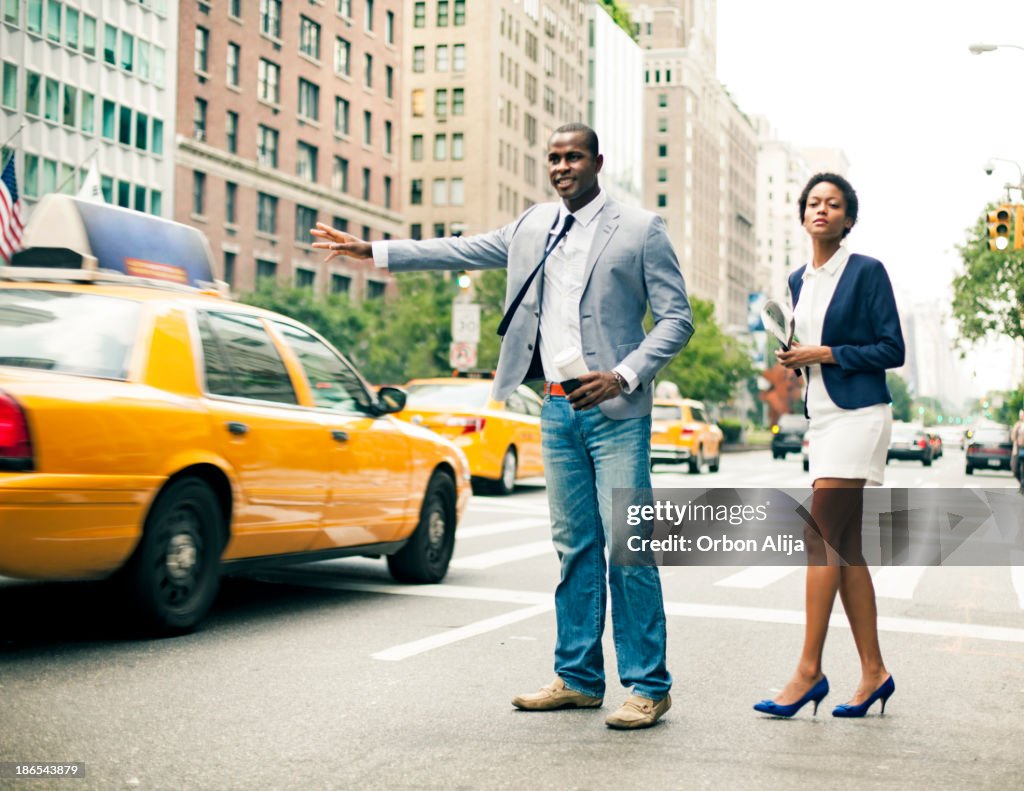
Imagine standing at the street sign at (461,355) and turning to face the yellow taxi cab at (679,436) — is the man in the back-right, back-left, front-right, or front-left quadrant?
back-right

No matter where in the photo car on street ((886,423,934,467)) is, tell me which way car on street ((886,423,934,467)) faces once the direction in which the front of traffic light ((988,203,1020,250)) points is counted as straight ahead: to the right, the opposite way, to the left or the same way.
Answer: the opposite way

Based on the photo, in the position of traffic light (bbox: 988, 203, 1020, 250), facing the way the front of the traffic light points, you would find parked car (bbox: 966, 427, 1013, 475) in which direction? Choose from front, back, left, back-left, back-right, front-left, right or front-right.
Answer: back

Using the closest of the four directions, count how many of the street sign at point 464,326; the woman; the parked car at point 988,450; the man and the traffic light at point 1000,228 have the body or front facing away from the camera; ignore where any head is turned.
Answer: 1

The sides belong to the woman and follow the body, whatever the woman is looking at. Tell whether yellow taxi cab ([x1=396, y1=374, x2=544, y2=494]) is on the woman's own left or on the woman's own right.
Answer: on the woman's own right

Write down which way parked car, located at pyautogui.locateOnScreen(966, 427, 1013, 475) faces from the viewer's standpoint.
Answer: facing away from the viewer

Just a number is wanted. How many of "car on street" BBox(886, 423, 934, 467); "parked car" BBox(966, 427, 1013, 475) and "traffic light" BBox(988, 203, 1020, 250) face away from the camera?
2

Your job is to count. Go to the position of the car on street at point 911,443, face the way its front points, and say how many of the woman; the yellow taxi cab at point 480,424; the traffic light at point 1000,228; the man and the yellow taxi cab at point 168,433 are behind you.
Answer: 5

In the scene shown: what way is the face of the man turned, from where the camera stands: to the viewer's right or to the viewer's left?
to the viewer's left

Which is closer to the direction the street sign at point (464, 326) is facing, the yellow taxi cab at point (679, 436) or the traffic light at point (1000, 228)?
the traffic light

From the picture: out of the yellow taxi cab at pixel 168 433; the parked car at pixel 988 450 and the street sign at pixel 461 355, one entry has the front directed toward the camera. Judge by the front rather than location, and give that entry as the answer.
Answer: the street sign

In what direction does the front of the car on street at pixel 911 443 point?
away from the camera

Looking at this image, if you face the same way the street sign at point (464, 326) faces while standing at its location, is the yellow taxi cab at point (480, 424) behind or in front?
in front

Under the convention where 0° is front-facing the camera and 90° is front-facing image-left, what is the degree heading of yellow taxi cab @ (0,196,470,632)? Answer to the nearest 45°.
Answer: approximately 225°

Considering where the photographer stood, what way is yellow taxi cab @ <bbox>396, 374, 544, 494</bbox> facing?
facing away from the viewer and to the right of the viewer

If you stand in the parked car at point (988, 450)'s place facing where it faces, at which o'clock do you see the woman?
The woman is roughly at 6 o'clock from the parked car.

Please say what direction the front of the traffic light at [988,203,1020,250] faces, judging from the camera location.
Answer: facing the viewer

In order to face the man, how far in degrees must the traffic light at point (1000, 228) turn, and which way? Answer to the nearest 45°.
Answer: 0° — it already faces them

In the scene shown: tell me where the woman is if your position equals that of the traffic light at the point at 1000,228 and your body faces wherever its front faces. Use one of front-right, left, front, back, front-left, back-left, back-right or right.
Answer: front

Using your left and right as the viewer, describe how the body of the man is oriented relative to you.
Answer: facing the viewer and to the left of the viewer
